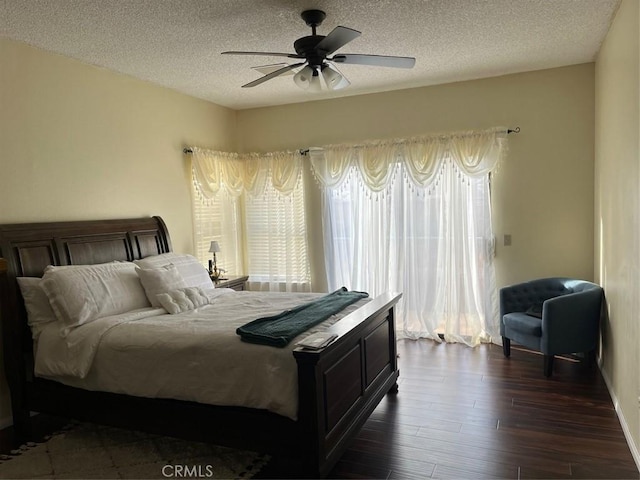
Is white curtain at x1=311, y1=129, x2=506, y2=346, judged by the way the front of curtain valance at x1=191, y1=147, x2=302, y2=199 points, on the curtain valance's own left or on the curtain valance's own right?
on the curtain valance's own left

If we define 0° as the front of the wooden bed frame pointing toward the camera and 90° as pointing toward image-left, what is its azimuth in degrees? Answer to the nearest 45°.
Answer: approximately 315°

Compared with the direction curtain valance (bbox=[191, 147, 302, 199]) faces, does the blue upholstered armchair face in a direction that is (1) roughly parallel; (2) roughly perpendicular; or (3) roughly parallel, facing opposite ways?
roughly perpendicular

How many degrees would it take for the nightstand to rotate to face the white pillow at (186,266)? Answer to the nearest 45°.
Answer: approximately 90° to its right

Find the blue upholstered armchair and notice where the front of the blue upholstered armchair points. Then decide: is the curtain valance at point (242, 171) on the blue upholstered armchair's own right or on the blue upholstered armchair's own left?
on the blue upholstered armchair's own right
